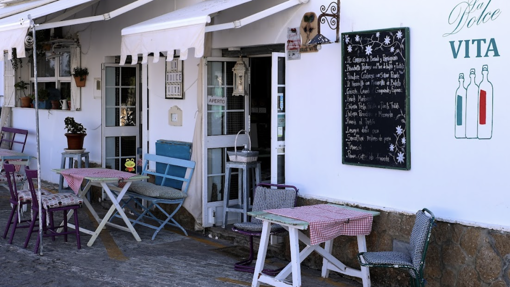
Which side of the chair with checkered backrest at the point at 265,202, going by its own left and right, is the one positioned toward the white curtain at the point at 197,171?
right

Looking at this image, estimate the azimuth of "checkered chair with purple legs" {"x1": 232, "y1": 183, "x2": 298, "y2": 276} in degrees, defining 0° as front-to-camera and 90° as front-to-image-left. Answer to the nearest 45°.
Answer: approximately 45°

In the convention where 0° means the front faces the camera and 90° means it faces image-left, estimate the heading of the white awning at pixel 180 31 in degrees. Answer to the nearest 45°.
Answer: approximately 45°

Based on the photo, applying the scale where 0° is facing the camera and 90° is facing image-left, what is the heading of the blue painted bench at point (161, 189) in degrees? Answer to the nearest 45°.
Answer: approximately 45°

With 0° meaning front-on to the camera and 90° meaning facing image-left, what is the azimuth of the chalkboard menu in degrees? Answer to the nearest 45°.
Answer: approximately 45°

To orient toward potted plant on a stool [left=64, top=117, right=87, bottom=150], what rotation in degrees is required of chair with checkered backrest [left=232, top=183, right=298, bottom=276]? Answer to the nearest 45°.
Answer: approximately 90° to its right

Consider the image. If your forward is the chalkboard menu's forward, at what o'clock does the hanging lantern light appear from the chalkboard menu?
The hanging lantern light is roughly at 3 o'clock from the chalkboard menu.
